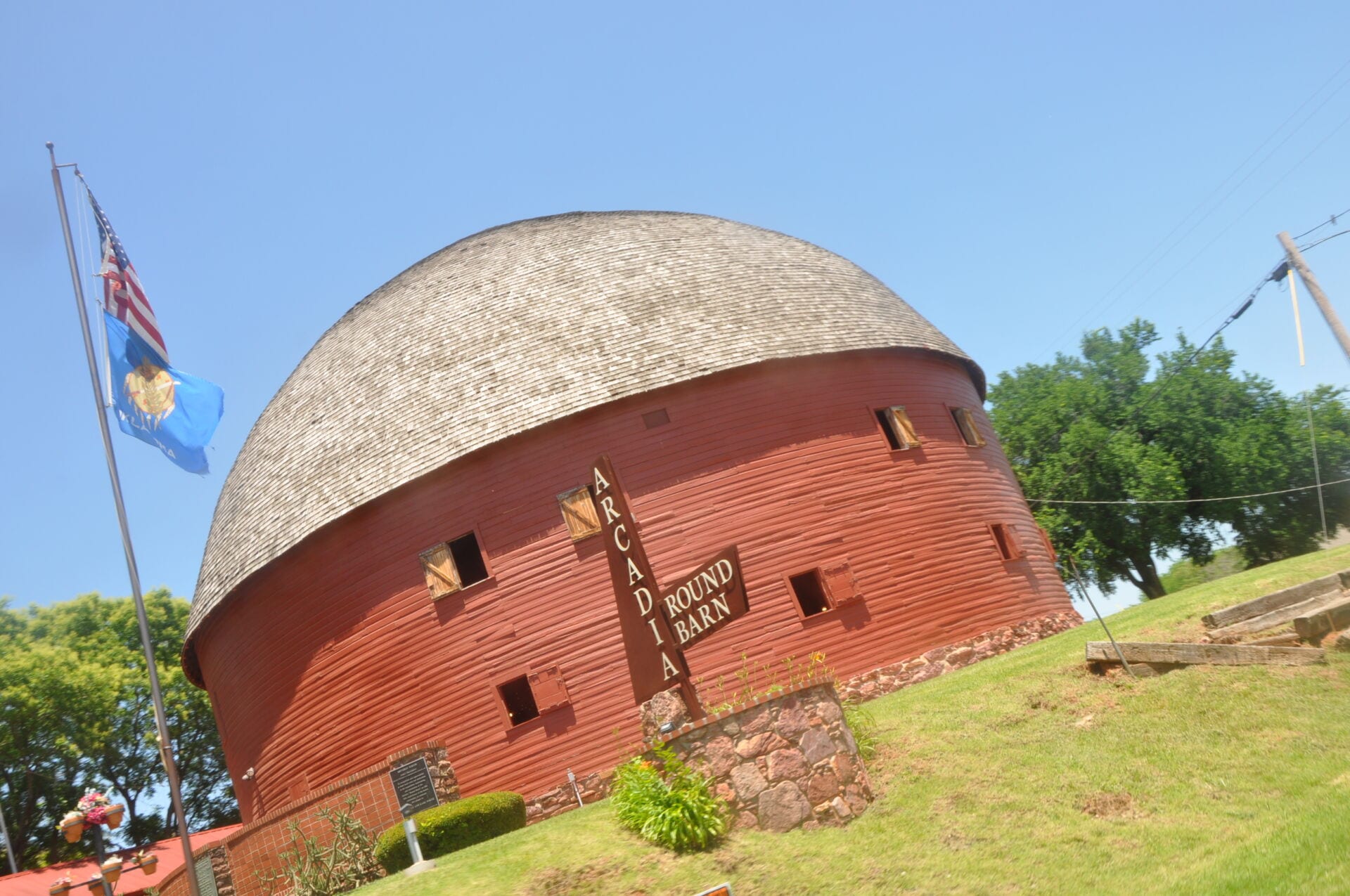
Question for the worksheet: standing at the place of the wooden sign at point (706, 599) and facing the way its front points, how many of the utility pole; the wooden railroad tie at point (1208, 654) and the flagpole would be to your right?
1

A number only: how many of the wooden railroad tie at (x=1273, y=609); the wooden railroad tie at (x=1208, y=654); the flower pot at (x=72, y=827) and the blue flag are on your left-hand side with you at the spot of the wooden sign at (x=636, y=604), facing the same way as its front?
2

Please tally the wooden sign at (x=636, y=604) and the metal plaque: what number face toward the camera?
2

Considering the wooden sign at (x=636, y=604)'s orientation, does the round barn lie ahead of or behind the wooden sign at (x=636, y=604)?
behind

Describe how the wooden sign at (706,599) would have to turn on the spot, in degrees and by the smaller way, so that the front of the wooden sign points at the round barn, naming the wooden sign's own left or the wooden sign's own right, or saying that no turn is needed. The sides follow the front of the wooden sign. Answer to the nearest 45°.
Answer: approximately 180°

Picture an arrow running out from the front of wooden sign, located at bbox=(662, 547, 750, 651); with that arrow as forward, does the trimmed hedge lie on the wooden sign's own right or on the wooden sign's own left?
on the wooden sign's own right

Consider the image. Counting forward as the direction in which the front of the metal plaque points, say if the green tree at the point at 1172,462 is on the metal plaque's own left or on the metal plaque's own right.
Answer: on the metal plaque's own left

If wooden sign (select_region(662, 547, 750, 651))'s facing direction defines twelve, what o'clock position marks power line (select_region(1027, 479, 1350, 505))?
The power line is roughly at 7 o'clock from the wooden sign.

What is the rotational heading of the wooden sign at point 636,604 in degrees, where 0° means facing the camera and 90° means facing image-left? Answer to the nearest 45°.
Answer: approximately 0°

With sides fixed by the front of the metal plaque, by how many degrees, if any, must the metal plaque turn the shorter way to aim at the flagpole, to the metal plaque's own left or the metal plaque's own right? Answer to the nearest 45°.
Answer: approximately 45° to the metal plaque's own right
